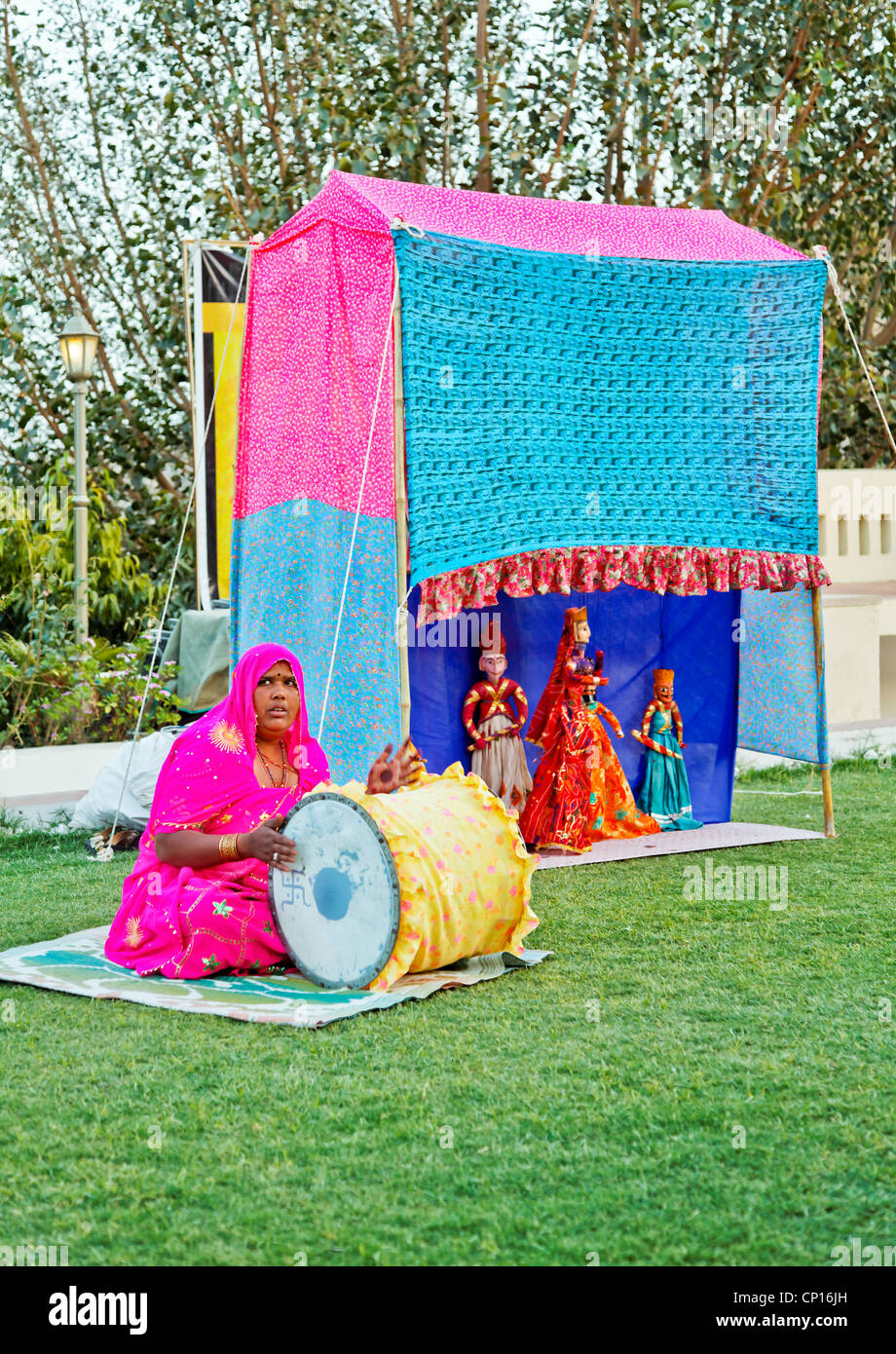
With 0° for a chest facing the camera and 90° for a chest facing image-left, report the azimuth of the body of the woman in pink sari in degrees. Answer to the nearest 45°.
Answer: approximately 315°

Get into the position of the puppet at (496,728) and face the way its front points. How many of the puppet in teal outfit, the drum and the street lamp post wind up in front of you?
1

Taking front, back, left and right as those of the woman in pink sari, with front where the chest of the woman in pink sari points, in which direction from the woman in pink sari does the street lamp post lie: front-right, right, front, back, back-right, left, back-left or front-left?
back-left

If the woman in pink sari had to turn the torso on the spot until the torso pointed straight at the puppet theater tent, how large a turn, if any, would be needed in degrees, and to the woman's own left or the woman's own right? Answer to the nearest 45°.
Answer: approximately 90° to the woman's own left

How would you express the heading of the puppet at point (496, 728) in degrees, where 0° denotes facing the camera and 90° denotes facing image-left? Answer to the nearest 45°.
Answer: approximately 0°
